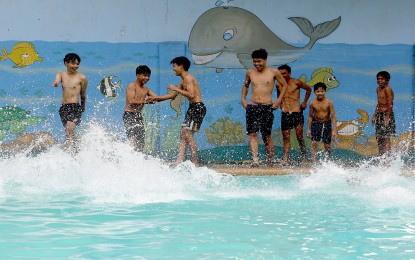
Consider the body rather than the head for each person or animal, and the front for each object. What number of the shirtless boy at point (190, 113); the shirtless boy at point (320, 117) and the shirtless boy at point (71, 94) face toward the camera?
2

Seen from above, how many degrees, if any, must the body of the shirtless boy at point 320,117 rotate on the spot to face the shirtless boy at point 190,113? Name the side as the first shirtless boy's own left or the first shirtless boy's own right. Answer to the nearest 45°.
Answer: approximately 45° to the first shirtless boy's own right

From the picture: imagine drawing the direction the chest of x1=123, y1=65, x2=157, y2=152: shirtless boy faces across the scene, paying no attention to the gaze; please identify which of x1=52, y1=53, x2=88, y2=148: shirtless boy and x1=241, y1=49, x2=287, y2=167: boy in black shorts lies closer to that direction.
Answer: the boy in black shorts

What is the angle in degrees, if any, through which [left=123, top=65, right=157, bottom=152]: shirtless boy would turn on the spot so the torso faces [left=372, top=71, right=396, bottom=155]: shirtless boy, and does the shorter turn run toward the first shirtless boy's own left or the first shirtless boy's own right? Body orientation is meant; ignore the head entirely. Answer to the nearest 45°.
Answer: approximately 45° to the first shirtless boy's own left

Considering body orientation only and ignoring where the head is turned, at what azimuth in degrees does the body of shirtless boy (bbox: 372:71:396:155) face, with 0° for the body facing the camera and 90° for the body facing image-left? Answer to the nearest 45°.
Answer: approximately 45°

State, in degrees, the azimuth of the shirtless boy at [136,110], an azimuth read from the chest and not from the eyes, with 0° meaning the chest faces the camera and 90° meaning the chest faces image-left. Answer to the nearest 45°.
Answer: approximately 315°

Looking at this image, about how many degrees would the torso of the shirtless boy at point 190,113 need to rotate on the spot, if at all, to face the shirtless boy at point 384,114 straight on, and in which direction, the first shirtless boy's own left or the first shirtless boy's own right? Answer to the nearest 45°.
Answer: approximately 180°

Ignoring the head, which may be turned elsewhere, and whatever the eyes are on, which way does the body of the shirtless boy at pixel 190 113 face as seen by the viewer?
to the viewer's left

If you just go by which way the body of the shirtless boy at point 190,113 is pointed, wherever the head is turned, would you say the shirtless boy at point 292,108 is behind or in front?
behind

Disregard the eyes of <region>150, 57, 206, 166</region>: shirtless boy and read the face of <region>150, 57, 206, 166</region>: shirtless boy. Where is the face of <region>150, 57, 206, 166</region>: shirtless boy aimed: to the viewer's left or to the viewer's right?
to the viewer's left
